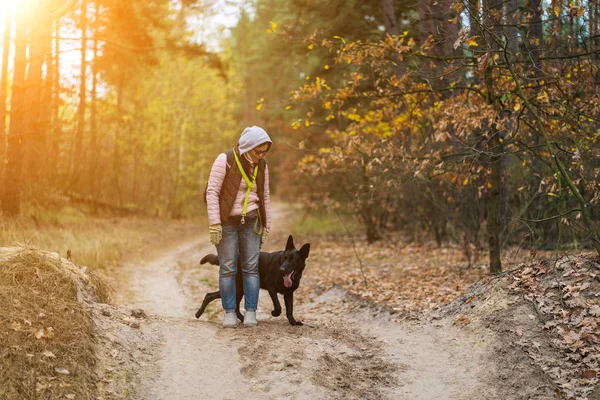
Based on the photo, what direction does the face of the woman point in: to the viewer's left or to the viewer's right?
to the viewer's right

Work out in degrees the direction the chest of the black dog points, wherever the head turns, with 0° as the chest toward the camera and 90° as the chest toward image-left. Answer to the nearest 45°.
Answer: approximately 270°

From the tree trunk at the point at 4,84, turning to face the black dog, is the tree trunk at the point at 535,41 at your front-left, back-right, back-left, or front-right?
front-left

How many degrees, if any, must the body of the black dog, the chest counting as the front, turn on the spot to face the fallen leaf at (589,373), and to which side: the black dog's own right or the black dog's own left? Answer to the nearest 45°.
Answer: approximately 45° to the black dog's own right

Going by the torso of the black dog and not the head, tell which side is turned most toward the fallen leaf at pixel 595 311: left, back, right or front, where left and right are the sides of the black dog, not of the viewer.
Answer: front

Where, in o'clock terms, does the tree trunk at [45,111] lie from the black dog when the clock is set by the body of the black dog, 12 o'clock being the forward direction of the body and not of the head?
The tree trunk is roughly at 8 o'clock from the black dog.

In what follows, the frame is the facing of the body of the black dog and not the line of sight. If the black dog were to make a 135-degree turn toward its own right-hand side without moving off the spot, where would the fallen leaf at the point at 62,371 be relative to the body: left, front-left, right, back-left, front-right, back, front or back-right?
front

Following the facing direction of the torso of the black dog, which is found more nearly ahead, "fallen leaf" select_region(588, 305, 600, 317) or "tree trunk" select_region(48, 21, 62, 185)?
the fallen leaf

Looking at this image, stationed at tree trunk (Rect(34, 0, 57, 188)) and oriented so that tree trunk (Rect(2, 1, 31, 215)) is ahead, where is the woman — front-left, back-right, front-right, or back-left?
front-left
